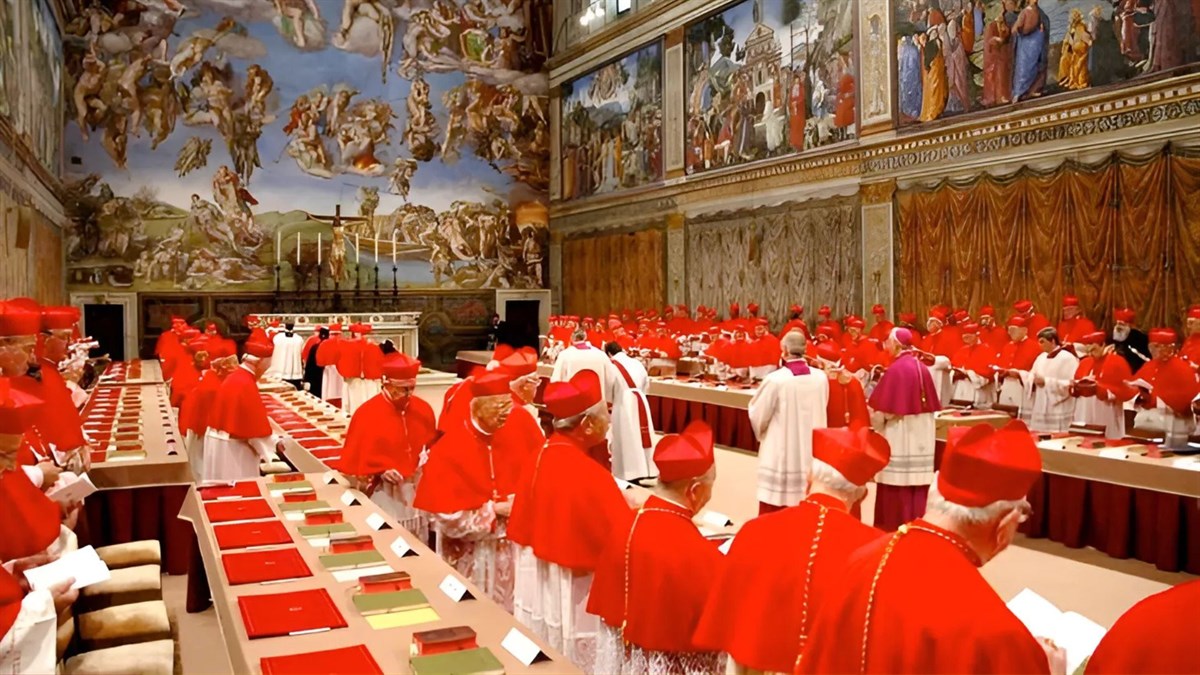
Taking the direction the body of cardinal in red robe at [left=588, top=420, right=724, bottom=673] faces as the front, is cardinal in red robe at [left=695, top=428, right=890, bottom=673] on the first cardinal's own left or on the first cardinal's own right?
on the first cardinal's own right

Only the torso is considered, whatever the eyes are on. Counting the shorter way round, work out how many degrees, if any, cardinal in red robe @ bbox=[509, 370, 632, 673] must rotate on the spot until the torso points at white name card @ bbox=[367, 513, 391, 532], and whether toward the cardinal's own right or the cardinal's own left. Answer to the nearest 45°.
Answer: approximately 90° to the cardinal's own left

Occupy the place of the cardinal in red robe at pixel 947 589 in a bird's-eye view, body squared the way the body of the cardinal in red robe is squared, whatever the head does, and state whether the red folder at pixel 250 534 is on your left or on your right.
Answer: on your left

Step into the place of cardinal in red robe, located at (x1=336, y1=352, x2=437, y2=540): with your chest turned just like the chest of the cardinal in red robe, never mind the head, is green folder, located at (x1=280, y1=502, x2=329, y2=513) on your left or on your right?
on your right
